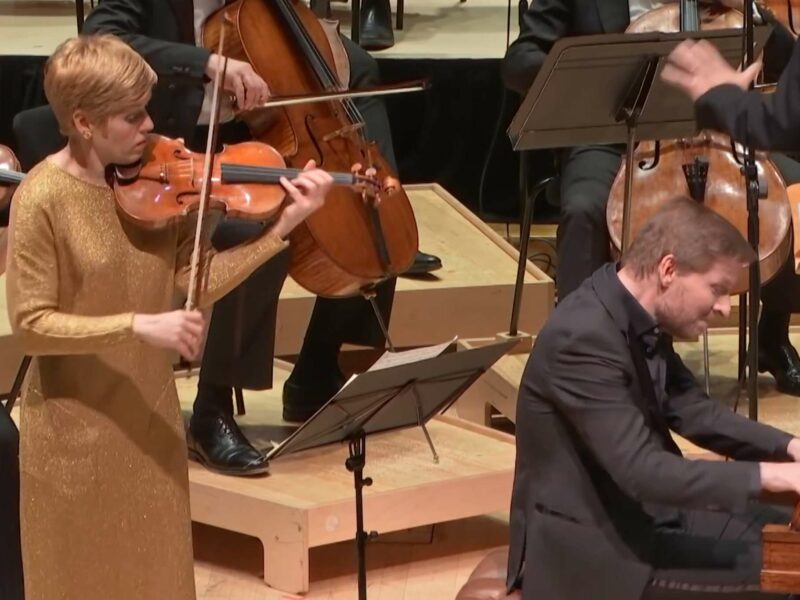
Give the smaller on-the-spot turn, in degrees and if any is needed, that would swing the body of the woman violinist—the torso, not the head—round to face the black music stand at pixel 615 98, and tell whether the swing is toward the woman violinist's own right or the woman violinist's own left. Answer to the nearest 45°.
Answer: approximately 90° to the woman violinist's own left

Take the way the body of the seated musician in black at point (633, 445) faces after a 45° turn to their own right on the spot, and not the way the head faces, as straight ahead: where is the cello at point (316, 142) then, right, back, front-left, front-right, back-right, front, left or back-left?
back

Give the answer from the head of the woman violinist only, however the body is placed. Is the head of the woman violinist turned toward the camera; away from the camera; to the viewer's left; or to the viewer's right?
to the viewer's right

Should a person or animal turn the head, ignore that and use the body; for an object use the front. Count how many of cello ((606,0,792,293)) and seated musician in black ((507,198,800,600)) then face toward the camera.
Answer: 1

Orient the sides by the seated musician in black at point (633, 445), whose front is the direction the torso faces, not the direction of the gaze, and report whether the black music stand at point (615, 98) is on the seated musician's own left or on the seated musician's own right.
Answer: on the seated musician's own left

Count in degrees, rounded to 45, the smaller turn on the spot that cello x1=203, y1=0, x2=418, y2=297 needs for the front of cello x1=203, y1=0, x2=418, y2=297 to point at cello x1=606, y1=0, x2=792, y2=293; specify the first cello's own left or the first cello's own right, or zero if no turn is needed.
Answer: approximately 45° to the first cello's own left

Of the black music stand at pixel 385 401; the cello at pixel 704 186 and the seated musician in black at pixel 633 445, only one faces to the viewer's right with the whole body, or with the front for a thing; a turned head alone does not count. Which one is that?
the seated musician in black

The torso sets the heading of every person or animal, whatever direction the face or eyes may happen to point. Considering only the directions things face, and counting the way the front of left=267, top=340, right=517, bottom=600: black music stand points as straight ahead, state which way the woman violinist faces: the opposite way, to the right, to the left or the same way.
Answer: the opposite way

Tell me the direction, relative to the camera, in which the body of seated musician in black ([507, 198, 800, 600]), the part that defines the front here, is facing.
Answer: to the viewer's right

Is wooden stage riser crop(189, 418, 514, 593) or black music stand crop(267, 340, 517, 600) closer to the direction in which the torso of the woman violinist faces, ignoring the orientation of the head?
the black music stand
